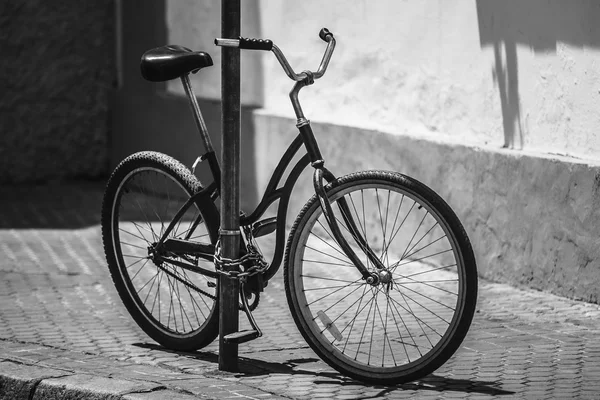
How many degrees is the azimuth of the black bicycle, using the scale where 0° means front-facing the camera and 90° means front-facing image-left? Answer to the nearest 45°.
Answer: approximately 315°
